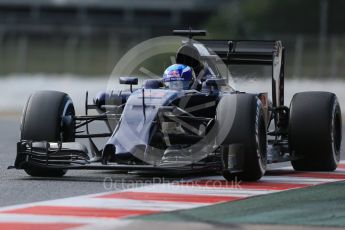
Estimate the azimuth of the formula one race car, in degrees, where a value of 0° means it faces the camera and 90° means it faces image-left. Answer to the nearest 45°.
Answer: approximately 0°
